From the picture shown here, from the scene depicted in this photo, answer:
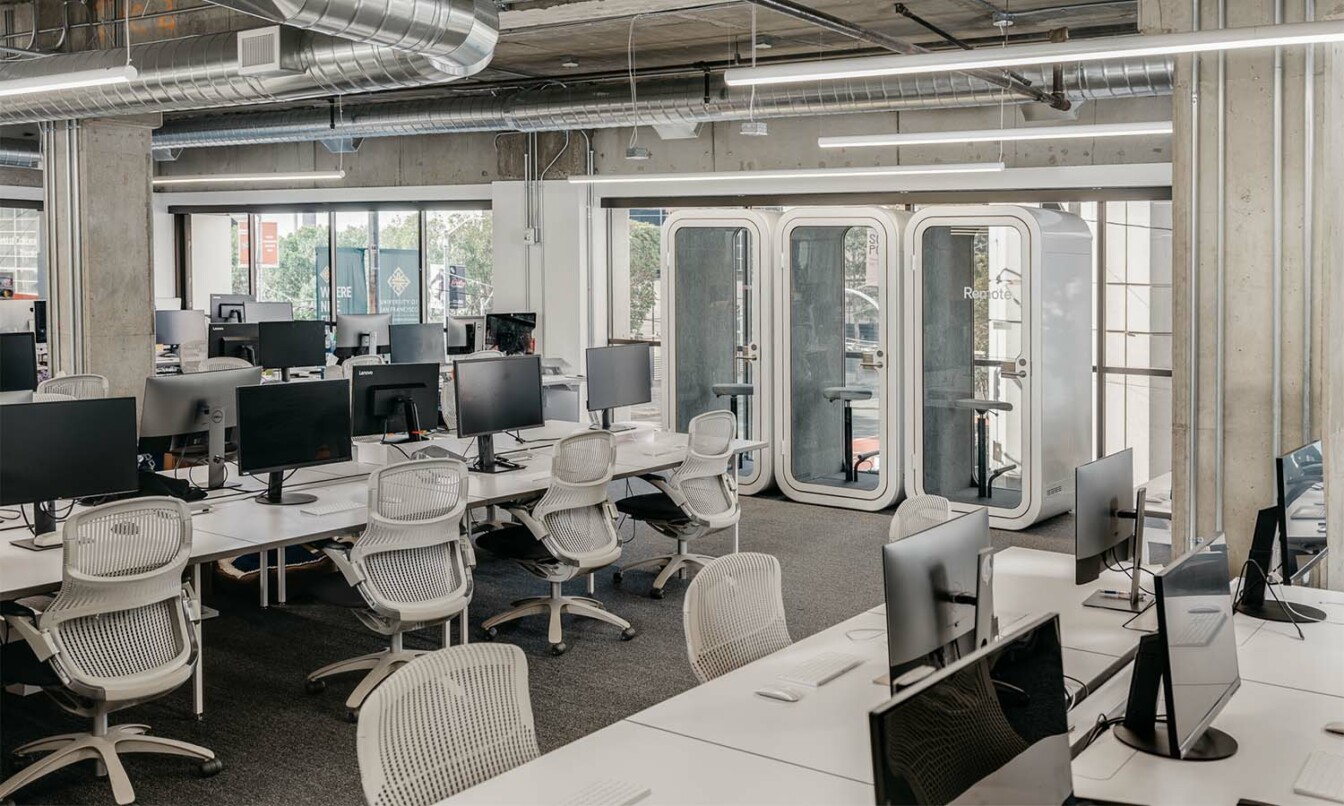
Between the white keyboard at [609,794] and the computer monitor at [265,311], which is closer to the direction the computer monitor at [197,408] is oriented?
the computer monitor

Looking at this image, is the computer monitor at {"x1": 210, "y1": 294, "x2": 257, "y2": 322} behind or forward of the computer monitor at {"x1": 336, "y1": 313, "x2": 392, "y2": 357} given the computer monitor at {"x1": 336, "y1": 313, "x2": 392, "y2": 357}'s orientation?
forward

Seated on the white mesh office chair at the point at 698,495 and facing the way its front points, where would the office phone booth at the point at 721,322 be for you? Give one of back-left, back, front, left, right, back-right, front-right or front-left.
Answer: front-right

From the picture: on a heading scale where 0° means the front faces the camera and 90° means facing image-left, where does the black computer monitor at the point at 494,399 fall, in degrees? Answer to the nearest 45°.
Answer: approximately 315°

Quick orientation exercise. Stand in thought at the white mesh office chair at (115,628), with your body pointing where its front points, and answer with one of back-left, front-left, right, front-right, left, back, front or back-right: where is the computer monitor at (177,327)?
front-right

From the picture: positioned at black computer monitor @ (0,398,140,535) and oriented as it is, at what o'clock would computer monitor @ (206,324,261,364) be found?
The computer monitor is roughly at 8 o'clock from the black computer monitor.

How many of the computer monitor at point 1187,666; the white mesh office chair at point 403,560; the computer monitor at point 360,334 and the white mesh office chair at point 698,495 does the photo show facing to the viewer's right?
1

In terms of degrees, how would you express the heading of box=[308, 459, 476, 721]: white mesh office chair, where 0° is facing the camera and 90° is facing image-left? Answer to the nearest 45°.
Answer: approximately 135°

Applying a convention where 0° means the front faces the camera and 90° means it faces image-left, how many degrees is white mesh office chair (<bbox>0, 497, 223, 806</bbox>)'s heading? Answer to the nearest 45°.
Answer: approximately 135°

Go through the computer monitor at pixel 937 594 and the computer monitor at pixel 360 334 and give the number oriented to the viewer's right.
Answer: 0

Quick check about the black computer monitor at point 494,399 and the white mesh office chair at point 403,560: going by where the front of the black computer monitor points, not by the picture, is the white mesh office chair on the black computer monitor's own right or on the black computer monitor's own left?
on the black computer monitor's own right

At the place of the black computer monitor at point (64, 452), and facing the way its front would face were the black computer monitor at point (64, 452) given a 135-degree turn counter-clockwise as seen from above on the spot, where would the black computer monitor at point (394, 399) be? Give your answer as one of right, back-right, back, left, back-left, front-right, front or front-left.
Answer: front-right

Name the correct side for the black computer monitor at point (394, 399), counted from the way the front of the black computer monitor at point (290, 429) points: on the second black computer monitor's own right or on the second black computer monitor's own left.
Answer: on the second black computer monitor's own left
